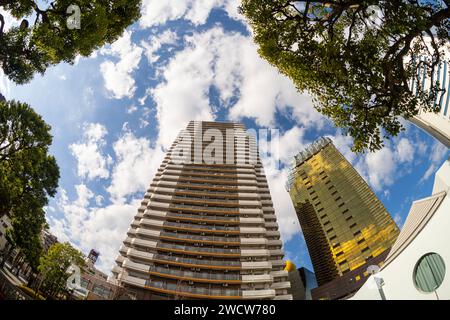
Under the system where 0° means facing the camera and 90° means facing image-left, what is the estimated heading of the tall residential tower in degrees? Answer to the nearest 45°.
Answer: approximately 0°

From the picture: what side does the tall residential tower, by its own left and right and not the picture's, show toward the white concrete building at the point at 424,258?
front

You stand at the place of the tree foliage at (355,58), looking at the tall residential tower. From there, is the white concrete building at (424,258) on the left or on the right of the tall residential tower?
right

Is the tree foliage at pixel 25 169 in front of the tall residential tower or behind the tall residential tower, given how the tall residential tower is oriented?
in front

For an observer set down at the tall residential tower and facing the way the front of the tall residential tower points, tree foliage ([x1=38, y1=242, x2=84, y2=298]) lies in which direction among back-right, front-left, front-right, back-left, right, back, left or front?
front-right

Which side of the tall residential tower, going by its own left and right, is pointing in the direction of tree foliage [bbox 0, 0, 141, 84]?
front

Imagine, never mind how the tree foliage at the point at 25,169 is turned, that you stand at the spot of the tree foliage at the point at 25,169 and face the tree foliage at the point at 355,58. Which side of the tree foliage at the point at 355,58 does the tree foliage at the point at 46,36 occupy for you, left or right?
right
